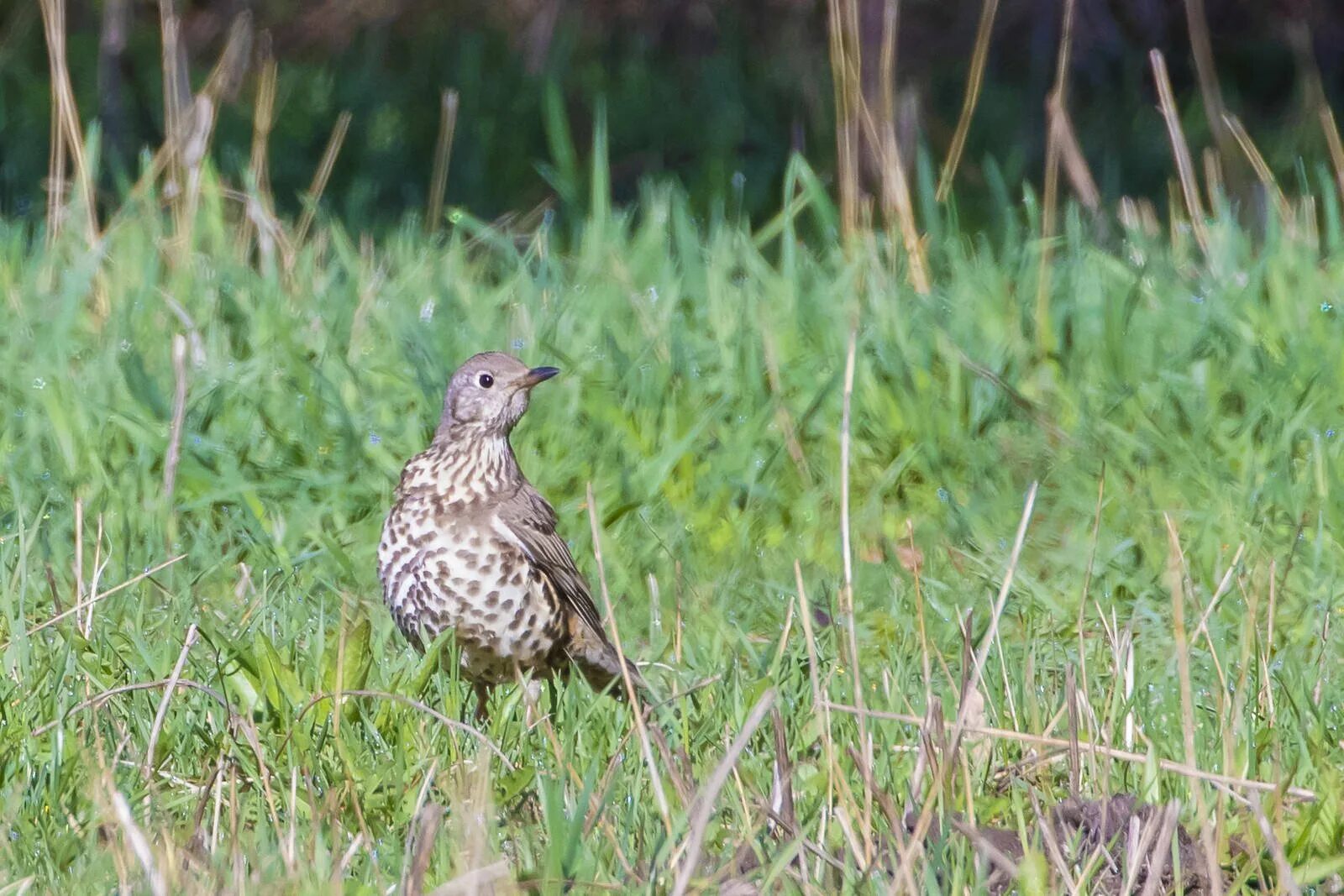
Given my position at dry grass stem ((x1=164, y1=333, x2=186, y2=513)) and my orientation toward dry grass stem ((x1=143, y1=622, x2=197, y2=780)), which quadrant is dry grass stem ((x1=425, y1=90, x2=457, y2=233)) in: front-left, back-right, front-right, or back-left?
back-left

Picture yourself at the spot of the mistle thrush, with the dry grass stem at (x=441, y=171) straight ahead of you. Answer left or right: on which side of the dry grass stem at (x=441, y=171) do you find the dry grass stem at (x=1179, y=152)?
right

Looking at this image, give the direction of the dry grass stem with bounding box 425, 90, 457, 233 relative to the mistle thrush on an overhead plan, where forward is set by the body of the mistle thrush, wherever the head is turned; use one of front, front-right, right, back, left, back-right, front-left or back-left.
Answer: back-right

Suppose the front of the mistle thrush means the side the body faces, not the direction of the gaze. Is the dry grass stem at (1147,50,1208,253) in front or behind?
behind

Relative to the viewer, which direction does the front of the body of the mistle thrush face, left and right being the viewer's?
facing the viewer and to the left of the viewer

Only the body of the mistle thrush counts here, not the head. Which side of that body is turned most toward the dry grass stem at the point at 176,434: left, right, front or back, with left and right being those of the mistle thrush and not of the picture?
right

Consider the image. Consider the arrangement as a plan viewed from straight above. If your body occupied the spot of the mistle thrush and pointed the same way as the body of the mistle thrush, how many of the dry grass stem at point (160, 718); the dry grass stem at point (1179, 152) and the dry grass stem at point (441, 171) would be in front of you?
1

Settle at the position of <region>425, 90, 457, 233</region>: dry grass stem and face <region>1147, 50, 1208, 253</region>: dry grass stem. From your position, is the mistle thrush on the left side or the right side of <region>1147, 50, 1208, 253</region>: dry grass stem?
right

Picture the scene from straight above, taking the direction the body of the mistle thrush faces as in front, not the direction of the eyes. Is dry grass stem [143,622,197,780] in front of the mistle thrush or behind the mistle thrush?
in front
